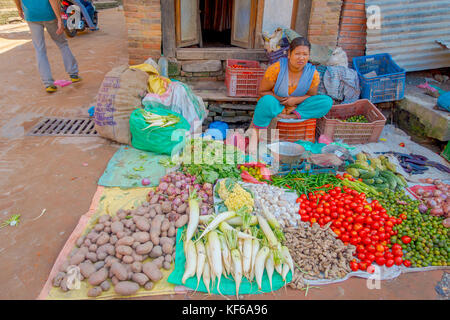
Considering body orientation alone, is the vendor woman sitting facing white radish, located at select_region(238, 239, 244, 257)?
yes

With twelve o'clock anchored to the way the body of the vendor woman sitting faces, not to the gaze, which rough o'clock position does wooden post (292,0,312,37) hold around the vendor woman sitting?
The wooden post is roughly at 6 o'clock from the vendor woman sitting.

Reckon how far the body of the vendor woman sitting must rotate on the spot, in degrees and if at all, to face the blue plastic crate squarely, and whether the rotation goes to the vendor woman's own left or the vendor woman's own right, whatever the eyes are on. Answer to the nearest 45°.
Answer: approximately 135° to the vendor woman's own left

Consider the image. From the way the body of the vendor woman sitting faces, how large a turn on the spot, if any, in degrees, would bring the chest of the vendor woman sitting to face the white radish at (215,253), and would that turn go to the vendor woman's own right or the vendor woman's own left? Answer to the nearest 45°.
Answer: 0° — they already face it

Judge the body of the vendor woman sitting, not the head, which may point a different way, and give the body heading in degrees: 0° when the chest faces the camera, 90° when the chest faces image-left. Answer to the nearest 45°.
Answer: approximately 0°

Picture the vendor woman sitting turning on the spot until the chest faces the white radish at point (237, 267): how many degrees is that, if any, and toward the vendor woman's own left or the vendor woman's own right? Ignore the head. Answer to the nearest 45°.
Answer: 0° — they already face it

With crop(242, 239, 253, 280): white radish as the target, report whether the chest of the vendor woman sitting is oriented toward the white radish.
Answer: yes

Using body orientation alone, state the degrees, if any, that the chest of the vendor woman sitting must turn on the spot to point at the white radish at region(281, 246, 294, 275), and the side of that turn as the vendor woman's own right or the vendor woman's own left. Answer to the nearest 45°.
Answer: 0° — they already face it

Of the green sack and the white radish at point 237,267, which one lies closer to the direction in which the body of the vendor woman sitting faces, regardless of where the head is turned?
the white radish

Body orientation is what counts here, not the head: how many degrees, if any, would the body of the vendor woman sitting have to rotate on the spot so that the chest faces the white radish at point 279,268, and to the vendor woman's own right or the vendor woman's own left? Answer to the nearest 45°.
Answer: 0° — they already face it

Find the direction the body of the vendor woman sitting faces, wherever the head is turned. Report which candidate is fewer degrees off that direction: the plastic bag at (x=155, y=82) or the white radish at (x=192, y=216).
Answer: the white radish

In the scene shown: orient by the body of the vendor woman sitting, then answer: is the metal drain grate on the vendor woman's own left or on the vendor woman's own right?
on the vendor woman's own right

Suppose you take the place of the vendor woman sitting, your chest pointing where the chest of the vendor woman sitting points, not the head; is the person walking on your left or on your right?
on your right
